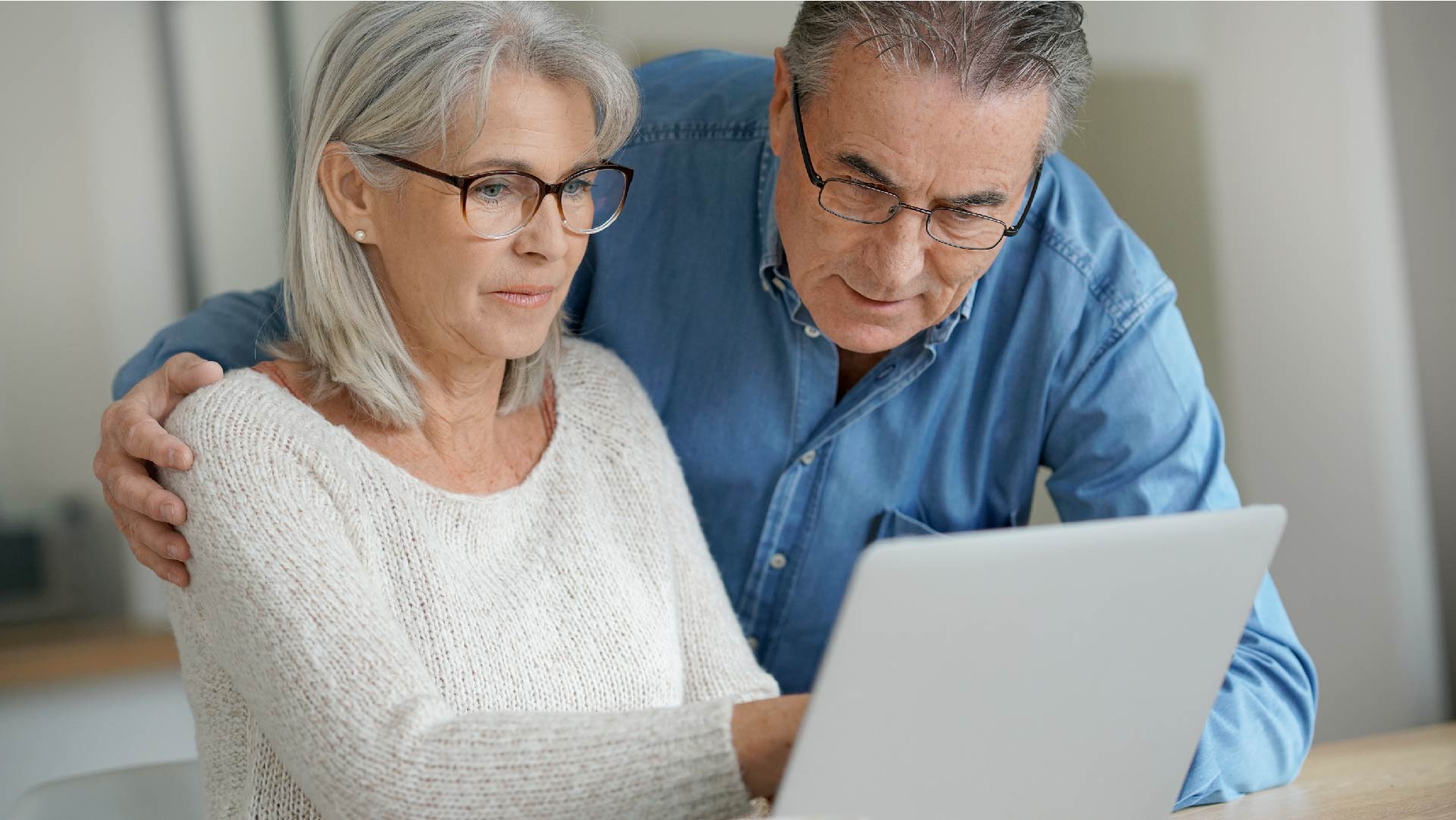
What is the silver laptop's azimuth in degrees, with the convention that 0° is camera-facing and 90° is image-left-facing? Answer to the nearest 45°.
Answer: approximately 135°

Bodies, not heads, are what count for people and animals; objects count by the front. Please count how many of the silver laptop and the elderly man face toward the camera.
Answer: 1

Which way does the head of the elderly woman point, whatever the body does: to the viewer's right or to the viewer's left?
to the viewer's right

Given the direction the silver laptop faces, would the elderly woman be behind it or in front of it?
in front

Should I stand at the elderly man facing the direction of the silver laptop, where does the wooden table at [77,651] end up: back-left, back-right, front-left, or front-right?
back-right

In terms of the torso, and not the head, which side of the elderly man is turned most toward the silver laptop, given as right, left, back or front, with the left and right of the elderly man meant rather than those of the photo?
front

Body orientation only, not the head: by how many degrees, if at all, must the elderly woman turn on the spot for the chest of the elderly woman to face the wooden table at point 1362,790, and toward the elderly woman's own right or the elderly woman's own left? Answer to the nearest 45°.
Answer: approximately 45° to the elderly woman's own left
